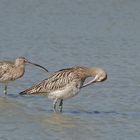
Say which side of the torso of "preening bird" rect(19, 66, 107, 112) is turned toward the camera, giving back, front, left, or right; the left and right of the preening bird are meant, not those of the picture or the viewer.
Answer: right

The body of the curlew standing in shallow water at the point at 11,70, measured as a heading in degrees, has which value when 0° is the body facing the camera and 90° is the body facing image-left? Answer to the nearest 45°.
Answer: approximately 270°
